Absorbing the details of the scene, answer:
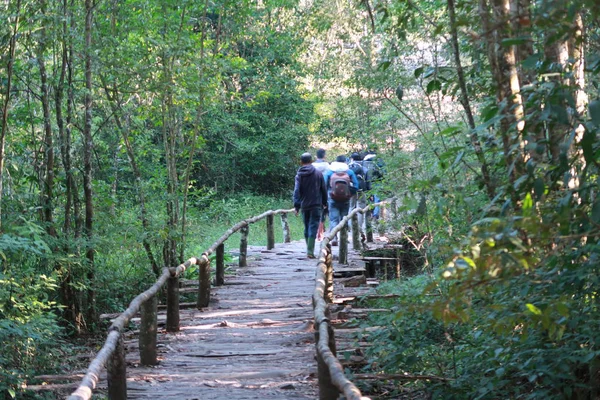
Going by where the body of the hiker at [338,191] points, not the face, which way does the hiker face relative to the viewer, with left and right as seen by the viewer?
facing away from the viewer

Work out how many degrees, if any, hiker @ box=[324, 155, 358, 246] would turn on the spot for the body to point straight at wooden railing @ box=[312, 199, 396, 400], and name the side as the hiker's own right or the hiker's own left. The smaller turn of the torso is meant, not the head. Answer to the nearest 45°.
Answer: approximately 180°

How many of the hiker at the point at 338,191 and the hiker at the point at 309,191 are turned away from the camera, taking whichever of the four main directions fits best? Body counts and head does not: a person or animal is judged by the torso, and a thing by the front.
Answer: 2

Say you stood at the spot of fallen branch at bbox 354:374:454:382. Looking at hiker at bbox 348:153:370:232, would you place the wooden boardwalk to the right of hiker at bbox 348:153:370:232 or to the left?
left

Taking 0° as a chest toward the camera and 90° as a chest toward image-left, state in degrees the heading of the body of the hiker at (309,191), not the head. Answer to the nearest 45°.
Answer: approximately 180°

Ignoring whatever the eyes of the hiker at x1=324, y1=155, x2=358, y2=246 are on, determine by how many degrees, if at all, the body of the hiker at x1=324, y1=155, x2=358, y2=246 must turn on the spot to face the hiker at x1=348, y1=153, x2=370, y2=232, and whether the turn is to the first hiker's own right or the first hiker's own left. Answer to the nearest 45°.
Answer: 0° — they already face them

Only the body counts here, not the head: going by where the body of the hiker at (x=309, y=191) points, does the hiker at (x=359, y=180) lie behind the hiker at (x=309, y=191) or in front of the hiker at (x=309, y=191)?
in front

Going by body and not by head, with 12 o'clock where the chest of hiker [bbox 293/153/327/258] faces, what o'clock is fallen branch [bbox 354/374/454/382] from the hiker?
The fallen branch is roughly at 6 o'clock from the hiker.

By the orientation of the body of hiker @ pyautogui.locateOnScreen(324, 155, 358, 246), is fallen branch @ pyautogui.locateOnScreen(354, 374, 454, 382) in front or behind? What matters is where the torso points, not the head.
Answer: behind

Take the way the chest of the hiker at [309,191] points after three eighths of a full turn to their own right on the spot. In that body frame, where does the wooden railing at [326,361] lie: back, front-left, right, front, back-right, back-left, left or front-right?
front-right

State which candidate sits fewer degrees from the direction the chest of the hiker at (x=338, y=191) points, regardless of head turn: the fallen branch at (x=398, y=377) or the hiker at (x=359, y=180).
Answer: the hiker
